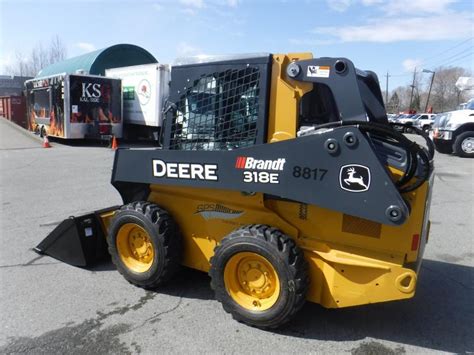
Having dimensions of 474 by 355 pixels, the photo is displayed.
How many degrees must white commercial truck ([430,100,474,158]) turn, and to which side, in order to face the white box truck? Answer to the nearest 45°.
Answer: approximately 45° to its right

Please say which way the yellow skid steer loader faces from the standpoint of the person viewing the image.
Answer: facing away from the viewer and to the left of the viewer

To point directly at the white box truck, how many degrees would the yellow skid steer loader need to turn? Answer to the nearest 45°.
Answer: approximately 45° to its right

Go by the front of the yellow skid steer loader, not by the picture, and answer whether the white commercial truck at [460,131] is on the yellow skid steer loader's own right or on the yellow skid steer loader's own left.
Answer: on the yellow skid steer loader's own right

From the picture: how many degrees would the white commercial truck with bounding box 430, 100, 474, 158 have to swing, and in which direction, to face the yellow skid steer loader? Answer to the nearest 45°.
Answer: approximately 45° to its left
